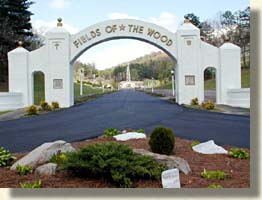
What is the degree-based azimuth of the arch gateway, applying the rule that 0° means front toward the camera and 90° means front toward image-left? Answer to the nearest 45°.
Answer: approximately 0°

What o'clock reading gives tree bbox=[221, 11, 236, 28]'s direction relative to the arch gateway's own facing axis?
The tree is roughly at 7 o'clock from the arch gateway.

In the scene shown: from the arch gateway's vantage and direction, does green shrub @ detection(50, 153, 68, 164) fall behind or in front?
in front

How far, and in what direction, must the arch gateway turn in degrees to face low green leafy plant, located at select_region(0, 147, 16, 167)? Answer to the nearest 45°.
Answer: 0° — it already faces it

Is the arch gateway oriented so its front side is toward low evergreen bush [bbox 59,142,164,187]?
yes

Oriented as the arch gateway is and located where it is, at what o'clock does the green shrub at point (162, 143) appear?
The green shrub is roughly at 12 o'clock from the arch gateway.

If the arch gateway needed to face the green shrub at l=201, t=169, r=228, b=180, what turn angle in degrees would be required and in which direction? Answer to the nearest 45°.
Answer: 0° — it already faces it

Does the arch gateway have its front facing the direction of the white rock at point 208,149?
yes

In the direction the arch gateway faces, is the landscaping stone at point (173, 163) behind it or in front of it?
in front
